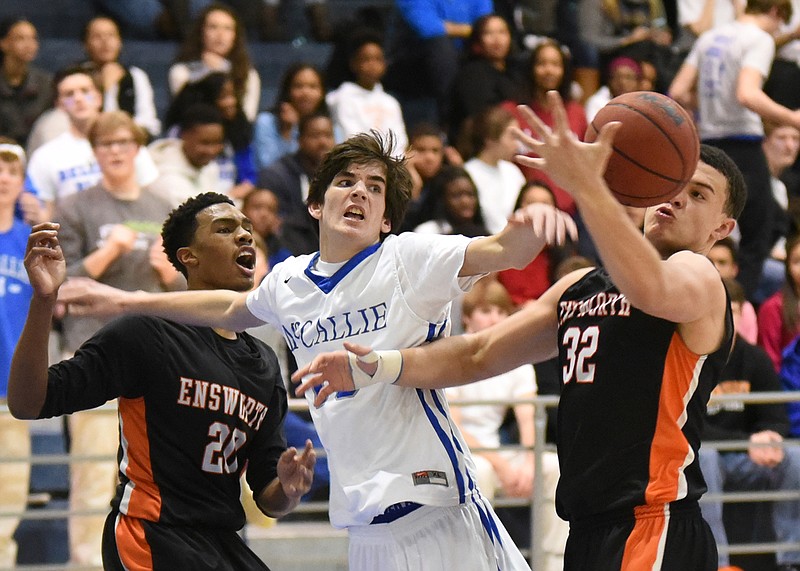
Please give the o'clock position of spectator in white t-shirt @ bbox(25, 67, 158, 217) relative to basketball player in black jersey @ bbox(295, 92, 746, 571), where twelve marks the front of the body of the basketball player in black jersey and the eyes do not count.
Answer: The spectator in white t-shirt is roughly at 3 o'clock from the basketball player in black jersey.

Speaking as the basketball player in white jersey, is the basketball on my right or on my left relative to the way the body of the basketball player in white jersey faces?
on my left

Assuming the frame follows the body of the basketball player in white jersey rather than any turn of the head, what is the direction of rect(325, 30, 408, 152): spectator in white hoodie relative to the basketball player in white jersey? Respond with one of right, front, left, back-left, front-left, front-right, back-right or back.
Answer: back-right

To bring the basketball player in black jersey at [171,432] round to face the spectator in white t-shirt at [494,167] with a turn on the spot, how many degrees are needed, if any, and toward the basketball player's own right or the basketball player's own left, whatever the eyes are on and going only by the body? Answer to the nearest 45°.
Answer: approximately 90° to the basketball player's own left

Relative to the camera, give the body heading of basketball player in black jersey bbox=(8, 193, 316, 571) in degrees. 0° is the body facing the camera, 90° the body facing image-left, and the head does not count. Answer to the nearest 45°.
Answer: approximately 315°

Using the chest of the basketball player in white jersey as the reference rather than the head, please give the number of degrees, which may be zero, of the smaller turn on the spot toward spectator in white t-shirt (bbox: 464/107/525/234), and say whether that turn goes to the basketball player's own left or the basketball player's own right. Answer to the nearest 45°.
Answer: approximately 135° to the basketball player's own right

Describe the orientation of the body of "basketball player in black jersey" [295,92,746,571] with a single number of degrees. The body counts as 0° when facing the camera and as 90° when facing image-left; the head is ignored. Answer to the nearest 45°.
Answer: approximately 45°

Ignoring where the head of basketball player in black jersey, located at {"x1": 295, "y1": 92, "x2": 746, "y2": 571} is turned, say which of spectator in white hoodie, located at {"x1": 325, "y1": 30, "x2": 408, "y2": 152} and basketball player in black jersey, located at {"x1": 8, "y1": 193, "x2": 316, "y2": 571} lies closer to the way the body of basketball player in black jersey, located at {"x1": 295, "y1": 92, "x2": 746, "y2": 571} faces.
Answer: the basketball player in black jersey

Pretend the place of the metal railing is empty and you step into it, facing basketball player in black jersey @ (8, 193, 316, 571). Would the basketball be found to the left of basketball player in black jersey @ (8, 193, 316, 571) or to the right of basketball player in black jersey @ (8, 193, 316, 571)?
left

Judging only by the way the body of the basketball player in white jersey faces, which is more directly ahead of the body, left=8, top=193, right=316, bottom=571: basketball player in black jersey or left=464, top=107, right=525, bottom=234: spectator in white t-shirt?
the basketball player in black jersey
